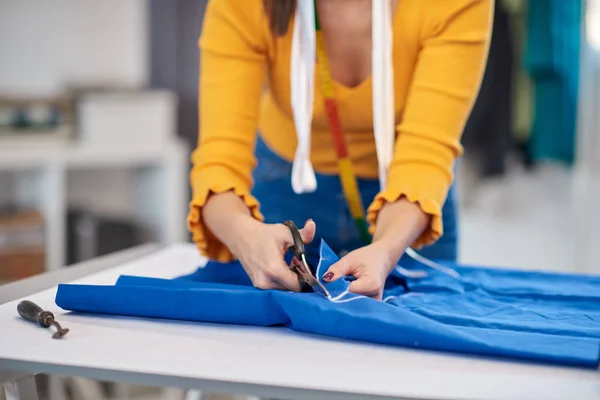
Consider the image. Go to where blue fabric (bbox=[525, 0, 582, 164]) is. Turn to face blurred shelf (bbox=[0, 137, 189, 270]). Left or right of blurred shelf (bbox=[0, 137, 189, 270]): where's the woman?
left

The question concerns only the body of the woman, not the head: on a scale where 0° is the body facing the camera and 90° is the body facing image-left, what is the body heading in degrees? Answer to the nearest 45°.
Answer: approximately 0°

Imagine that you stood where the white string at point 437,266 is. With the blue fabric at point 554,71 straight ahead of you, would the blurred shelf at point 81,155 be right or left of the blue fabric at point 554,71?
left

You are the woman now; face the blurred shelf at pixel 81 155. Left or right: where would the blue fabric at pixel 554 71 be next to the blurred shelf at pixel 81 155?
right

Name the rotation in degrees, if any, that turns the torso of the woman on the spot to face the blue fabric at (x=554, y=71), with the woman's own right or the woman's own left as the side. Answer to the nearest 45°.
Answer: approximately 180°

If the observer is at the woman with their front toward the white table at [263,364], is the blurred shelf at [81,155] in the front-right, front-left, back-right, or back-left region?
back-right

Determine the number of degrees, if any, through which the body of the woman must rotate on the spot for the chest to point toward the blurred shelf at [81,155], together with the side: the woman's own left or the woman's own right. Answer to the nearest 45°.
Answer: approximately 135° to the woman's own right
